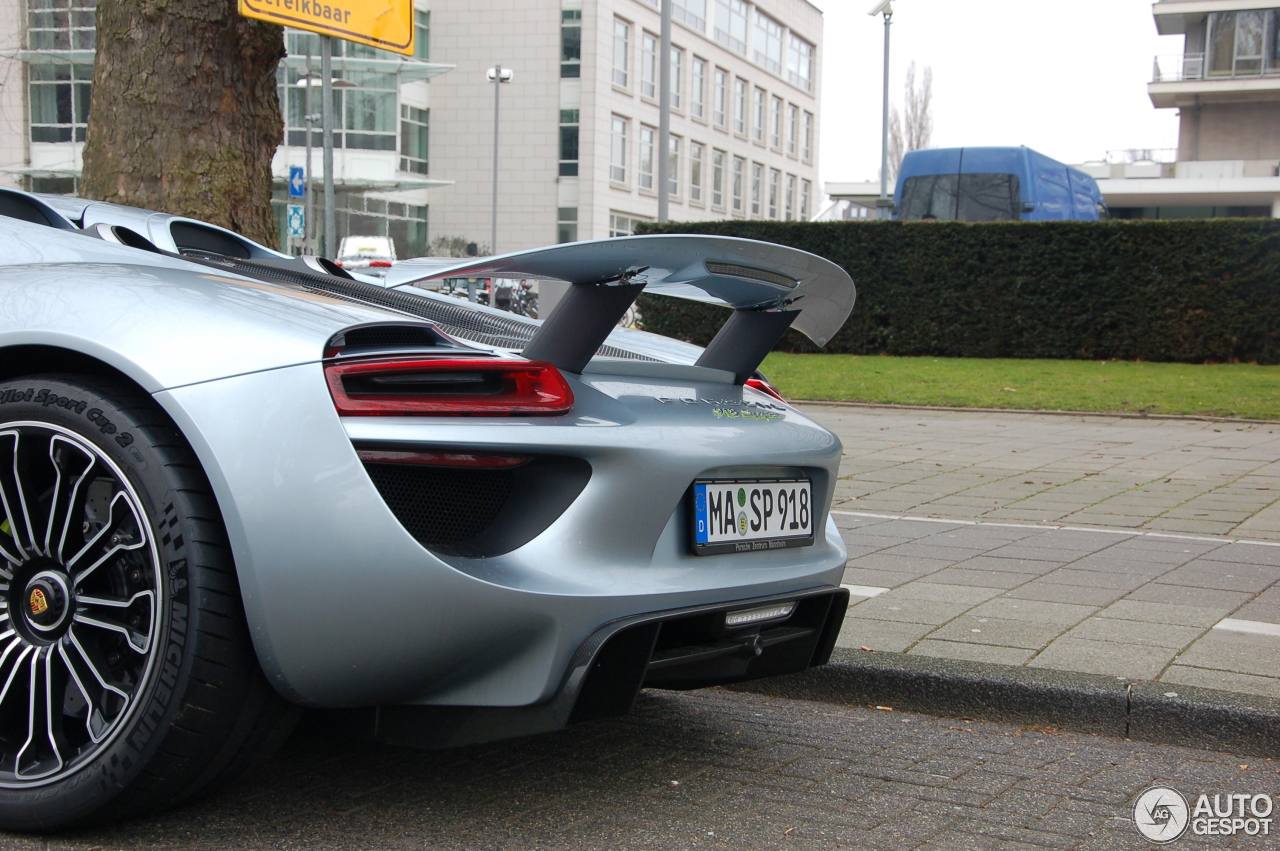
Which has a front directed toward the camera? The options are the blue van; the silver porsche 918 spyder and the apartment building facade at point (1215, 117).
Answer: the apartment building facade

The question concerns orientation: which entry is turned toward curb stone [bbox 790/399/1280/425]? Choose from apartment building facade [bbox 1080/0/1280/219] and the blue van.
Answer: the apartment building facade

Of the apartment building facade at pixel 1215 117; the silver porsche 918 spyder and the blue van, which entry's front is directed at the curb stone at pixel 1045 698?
the apartment building facade

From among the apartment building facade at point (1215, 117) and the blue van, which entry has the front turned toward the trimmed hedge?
the apartment building facade

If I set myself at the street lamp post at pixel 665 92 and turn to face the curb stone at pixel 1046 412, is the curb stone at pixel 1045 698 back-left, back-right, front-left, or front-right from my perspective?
front-right

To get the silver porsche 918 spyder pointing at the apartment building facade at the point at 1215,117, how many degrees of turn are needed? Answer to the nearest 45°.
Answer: approximately 90° to its right

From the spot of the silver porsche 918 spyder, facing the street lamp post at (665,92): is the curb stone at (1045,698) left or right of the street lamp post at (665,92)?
right

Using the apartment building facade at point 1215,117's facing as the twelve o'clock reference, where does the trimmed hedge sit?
The trimmed hedge is roughly at 12 o'clock from the apartment building facade.

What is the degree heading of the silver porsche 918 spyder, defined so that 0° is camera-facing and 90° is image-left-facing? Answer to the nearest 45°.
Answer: approximately 135°

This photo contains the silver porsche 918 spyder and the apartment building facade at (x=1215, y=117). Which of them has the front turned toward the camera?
the apartment building facade

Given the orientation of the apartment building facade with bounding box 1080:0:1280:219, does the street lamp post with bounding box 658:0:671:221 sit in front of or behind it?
in front

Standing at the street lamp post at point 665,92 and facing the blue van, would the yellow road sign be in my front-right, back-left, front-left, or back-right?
back-right

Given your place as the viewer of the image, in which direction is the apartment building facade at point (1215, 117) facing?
facing the viewer
